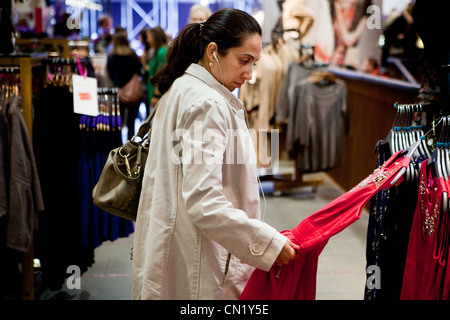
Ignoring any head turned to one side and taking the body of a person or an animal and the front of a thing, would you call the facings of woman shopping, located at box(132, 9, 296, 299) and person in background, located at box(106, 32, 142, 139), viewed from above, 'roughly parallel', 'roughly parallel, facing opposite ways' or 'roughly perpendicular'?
roughly perpendicular

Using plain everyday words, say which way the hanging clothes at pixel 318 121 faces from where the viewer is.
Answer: facing the viewer and to the right of the viewer

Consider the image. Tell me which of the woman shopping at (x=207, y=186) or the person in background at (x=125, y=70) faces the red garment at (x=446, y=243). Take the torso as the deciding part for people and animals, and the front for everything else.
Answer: the woman shopping

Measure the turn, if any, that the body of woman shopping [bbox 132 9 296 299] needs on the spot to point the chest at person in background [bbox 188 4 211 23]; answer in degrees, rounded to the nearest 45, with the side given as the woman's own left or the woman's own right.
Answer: approximately 90° to the woman's own left

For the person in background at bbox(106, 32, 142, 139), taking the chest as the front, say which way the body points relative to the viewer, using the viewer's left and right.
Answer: facing away from the viewer

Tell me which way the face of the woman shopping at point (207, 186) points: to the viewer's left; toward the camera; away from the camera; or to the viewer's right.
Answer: to the viewer's right

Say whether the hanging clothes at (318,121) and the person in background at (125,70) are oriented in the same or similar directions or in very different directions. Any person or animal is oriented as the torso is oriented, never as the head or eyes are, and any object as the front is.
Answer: very different directions

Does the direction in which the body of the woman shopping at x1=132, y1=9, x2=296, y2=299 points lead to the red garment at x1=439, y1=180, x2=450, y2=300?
yes

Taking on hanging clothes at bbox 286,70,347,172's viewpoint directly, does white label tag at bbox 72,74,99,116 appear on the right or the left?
on its right

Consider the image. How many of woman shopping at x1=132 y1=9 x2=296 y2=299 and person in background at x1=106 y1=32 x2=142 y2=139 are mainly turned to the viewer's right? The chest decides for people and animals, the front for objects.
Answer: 1

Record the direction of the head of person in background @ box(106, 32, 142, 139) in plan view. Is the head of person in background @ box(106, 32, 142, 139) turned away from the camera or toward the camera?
away from the camera

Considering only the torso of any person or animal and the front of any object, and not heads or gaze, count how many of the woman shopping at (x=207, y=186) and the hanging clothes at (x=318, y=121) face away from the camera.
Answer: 0

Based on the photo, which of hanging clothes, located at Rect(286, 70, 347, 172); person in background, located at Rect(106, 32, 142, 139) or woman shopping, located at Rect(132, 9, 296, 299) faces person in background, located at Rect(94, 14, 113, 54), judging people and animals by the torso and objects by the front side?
person in background, located at Rect(106, 32, 142, 139)

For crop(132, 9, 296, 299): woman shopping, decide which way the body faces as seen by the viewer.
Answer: to the viewer's right
